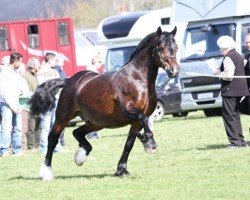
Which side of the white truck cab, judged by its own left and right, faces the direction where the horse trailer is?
right

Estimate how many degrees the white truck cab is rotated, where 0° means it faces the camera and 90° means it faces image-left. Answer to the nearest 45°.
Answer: approximately 45°

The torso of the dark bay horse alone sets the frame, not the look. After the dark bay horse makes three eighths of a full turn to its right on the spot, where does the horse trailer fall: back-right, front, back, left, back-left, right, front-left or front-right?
right

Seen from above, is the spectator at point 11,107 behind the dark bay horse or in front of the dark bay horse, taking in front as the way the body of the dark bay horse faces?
behind

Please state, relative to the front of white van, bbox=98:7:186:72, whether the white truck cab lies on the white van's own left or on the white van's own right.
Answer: on the white van's own left

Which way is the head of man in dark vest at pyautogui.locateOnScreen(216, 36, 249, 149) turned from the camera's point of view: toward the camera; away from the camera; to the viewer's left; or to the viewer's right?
to the viewer's left

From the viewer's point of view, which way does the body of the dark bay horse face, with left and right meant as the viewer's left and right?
facing the viewer and to the right of the viewer
